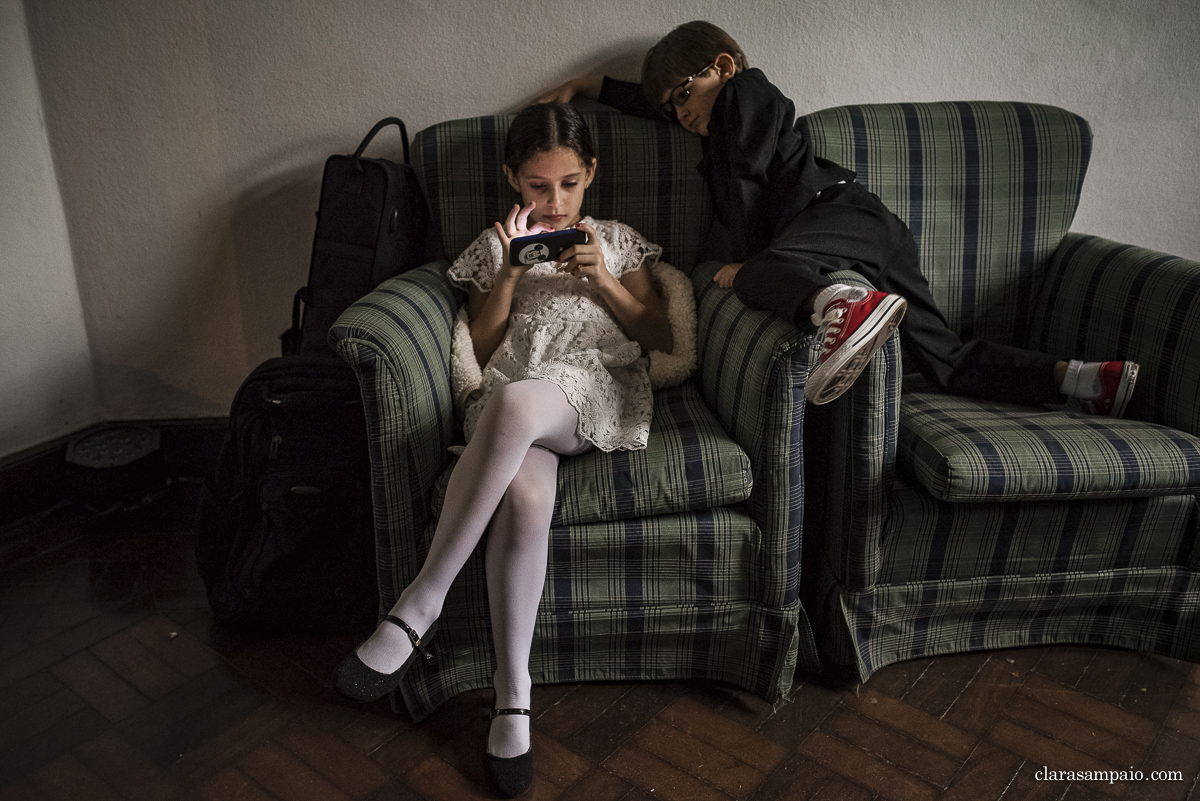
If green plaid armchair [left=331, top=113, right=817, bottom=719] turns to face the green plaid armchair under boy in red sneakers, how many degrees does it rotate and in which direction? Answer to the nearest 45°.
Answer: approximately 90° to its left

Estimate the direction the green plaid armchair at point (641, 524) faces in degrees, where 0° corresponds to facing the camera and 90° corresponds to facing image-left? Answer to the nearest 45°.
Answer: approximately 0°

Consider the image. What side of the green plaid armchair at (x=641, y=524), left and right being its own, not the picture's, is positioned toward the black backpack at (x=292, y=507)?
right

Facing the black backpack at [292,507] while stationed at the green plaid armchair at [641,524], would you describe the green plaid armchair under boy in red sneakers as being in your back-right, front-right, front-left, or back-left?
back-right

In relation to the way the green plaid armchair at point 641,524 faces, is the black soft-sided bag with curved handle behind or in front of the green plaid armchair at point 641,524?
behind

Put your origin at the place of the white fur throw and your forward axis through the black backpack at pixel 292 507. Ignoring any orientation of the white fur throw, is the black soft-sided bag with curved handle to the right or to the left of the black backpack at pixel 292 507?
right

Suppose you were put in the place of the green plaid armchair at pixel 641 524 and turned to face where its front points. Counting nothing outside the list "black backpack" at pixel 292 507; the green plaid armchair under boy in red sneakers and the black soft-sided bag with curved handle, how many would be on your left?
1
